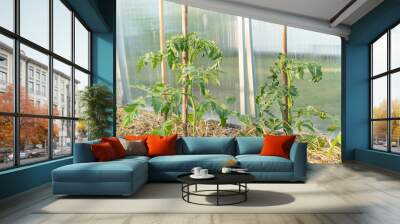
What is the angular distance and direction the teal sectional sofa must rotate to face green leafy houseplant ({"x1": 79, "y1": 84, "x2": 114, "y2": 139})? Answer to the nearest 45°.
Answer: approximately 135° to its right

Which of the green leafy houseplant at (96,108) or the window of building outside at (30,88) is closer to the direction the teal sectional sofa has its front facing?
the window of building outside

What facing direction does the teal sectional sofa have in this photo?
toward the camera

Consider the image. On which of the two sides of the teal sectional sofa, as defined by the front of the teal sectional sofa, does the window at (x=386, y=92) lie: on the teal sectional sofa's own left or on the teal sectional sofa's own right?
on the teal sectional sofa's own left

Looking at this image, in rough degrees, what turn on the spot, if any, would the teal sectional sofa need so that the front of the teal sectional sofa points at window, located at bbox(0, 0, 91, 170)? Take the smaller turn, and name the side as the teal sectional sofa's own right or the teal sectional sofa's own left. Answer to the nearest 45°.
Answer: approximately 90° to the teal sectional sofa's own right

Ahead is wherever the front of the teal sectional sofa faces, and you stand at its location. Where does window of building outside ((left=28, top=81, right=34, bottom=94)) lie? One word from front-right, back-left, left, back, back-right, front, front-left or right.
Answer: right
